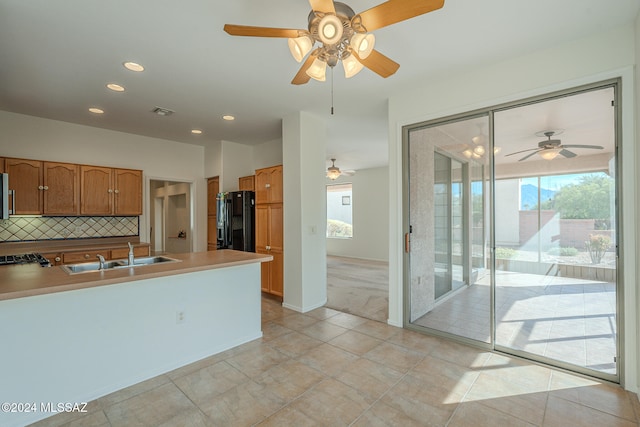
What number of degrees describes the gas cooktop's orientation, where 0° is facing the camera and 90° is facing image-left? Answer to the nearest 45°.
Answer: approximately 0°

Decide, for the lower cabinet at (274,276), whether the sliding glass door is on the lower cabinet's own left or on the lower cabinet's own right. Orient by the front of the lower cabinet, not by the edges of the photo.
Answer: on the lower cabinet's own left

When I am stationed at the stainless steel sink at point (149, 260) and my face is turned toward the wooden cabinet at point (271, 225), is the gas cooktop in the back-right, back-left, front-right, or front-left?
back-left

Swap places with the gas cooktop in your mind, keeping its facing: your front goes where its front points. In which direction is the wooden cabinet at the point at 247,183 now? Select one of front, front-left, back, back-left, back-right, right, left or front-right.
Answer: left

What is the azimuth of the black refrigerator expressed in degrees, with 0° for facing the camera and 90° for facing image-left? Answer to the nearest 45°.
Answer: approximately 45°

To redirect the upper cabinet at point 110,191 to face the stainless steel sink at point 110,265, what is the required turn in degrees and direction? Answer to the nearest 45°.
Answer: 0° — it already faces it

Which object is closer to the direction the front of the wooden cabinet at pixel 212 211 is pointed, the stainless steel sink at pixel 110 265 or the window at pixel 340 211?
the stainless steel sink

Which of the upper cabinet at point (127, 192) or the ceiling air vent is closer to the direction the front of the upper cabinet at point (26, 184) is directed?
the ceiling air vent

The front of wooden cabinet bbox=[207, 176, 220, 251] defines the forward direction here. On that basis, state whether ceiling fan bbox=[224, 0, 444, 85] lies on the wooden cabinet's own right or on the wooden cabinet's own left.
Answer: on the wooden cabinet's own left

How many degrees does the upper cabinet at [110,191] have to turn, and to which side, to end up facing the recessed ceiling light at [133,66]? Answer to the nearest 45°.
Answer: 0° — it already faces it

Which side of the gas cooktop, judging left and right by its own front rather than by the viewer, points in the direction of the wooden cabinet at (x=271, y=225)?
left

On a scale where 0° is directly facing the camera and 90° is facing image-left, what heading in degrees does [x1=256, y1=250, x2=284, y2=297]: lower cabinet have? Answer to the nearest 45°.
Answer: approximately 45°

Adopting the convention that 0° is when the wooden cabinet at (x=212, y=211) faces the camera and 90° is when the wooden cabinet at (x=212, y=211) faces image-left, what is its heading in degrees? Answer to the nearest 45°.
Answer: approximately 45°

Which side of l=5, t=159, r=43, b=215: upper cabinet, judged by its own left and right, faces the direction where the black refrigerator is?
left
